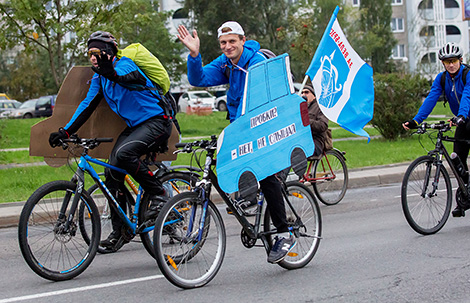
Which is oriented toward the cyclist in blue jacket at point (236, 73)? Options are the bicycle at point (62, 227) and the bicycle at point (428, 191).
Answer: the bicycle at point (428, 191)

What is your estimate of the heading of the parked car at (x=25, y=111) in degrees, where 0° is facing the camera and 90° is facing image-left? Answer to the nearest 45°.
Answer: approximately 45°

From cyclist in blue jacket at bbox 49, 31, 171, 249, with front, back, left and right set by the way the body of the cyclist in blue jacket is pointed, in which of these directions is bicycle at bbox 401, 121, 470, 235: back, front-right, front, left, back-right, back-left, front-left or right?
back-left

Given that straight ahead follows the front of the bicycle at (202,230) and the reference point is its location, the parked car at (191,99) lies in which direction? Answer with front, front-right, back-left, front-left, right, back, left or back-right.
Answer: back-right

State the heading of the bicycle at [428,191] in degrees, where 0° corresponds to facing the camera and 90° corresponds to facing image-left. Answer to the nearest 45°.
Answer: approximately 45°

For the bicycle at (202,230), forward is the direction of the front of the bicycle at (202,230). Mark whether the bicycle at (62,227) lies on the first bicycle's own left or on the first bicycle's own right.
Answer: on the first bicycle's own right

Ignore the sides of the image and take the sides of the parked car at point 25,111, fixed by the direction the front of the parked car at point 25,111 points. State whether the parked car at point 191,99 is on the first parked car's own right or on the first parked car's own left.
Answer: on the first parked car's own left

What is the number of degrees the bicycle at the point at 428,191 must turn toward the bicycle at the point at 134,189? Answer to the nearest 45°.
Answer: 0° — it already faces it

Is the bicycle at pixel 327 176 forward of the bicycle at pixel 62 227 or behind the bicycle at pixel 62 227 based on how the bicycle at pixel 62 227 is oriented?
behind

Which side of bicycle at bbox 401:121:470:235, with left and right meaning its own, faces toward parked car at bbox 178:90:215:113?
right
